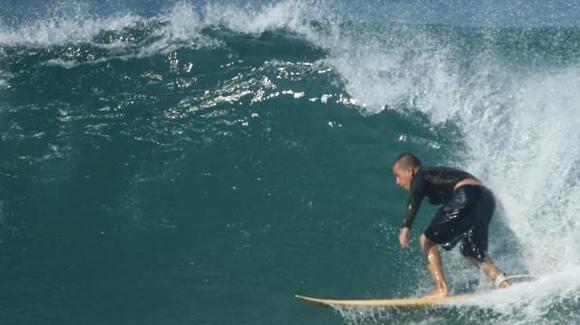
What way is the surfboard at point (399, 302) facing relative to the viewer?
to the viewer's left

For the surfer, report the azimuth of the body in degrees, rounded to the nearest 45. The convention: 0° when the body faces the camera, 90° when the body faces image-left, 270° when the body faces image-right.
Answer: approximately 90°
